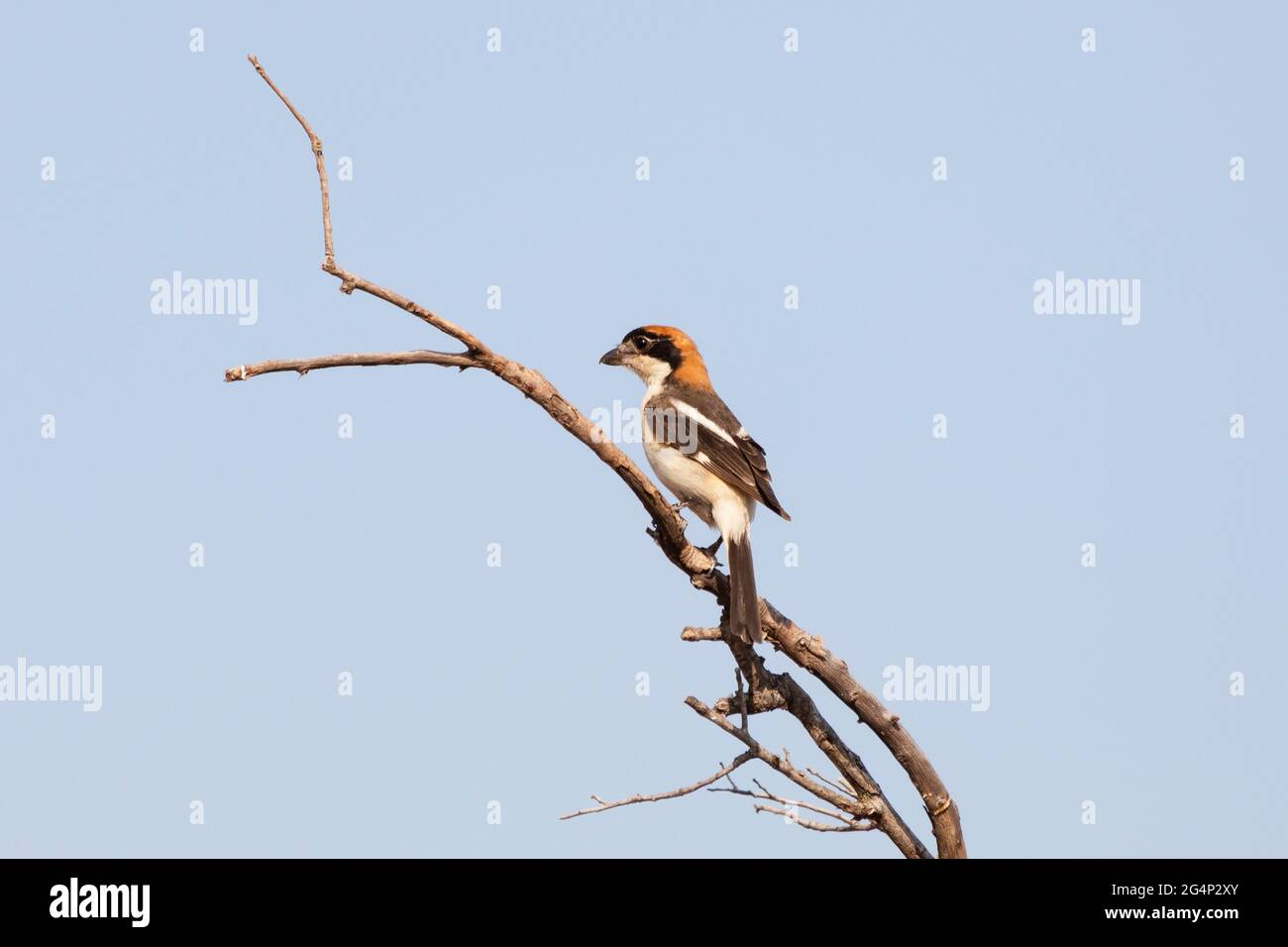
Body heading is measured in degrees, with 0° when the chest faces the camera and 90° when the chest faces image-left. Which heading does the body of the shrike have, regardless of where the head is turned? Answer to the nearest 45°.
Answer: approximately 90°
